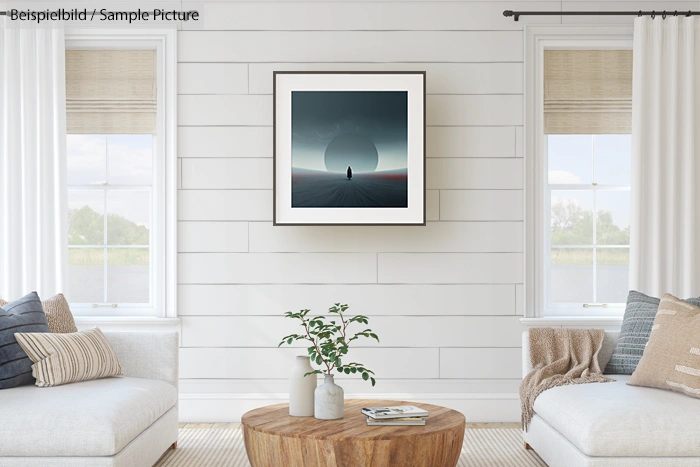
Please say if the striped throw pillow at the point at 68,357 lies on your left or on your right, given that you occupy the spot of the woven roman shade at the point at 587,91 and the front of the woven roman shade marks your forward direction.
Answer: on your right

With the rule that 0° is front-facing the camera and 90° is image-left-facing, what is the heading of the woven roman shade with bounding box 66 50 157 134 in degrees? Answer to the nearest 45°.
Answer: approximately 0°

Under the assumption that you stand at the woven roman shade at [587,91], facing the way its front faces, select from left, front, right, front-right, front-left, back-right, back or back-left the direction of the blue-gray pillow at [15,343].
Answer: front-right

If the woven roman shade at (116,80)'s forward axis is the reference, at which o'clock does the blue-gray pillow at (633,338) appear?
The blue-gray pillow is roughly at 10 o'clock from the woven roman shade.

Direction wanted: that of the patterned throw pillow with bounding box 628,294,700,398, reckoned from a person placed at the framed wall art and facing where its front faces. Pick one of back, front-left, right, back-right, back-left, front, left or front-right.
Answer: front-left

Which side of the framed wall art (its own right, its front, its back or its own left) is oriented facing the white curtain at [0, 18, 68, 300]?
right

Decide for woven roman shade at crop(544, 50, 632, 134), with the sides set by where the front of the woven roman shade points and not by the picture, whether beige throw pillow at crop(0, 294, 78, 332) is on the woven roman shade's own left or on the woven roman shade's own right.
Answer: on the woven roman shade's own right

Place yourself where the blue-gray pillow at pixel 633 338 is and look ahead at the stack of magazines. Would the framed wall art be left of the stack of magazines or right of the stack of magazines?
right

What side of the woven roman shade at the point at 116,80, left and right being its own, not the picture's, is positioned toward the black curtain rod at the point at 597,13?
left

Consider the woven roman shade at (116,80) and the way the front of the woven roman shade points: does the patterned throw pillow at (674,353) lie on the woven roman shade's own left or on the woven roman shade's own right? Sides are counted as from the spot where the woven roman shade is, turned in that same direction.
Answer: on the woven roman shade's own left
